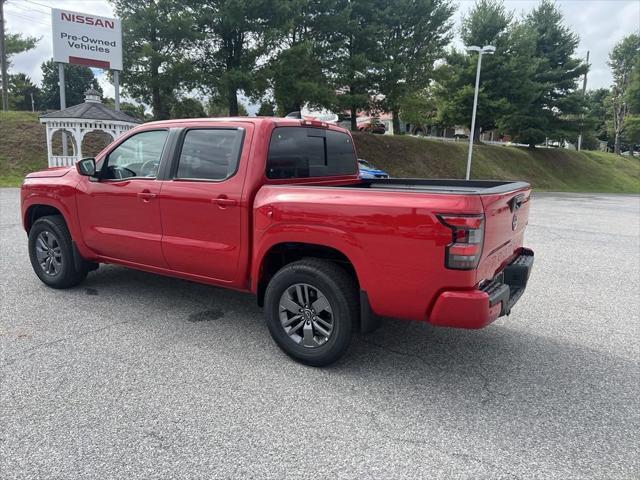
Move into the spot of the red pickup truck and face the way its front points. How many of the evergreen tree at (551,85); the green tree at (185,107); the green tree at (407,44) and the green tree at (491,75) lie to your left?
0

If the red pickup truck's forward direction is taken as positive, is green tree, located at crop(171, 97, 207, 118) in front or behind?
in front

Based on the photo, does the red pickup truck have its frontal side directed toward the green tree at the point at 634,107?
no

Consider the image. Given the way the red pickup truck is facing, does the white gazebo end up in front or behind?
in front

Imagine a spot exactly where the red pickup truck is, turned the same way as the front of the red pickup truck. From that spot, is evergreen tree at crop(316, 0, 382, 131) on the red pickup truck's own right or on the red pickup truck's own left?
on the red pickup truck's own right

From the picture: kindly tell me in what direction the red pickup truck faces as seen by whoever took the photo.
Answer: facing away from the viewer and to the left of the viewer

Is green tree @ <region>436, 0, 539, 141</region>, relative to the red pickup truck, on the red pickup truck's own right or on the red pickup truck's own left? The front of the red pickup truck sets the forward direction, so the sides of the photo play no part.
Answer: on the red pickup truck's own right

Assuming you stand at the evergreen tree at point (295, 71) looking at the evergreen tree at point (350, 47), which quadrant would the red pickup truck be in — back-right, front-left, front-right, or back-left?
back-right

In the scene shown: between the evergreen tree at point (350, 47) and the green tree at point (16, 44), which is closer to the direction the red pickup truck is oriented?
the green tree

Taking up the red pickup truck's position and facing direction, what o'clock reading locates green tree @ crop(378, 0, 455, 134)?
The green tree is roughly at 2 o'clock from the red pickup truck.

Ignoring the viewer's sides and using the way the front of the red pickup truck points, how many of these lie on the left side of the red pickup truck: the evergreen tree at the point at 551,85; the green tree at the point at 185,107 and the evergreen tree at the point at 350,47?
0

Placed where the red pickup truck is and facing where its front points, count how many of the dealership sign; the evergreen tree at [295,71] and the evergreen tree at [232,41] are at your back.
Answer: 0

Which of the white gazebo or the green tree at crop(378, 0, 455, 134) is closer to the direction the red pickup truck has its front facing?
the white gazebo

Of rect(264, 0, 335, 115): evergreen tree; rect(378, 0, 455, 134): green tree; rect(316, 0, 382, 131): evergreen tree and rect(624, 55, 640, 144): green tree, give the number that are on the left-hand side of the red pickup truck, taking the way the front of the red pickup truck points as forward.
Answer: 0

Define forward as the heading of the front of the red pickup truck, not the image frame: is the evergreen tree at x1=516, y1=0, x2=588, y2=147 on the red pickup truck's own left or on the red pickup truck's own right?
on the red pickup truck's own right

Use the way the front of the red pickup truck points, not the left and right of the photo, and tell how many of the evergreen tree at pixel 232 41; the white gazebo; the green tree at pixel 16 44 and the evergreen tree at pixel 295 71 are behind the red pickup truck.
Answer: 0

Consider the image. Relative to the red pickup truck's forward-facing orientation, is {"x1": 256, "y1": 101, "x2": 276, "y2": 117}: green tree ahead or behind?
ahead
